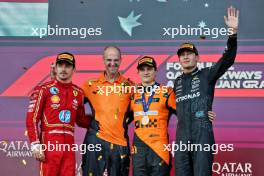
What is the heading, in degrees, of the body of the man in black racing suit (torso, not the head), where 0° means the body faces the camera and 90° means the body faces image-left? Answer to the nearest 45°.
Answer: approximately 45°

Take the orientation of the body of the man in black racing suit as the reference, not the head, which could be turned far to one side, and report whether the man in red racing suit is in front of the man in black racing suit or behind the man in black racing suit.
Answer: in front
